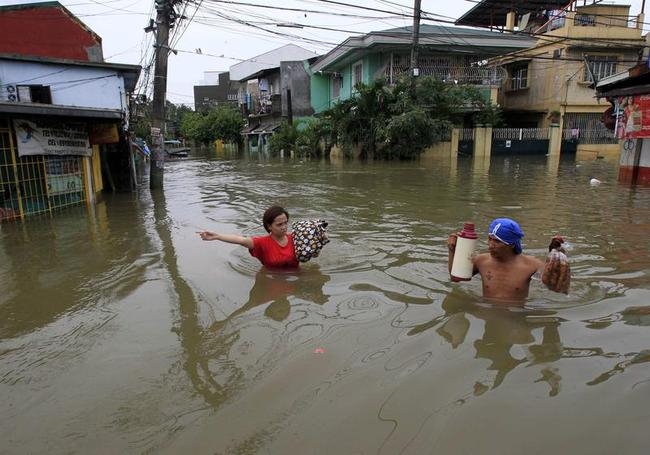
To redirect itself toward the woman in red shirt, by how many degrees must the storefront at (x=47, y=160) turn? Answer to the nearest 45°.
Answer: approximately 45° to its right

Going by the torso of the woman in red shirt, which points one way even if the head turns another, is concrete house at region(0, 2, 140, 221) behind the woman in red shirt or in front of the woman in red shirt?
behind

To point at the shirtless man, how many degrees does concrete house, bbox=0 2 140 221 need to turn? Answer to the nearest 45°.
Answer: approximately 45° to its right

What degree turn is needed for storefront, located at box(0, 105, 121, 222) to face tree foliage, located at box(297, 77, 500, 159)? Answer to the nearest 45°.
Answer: approximately 90° to its left

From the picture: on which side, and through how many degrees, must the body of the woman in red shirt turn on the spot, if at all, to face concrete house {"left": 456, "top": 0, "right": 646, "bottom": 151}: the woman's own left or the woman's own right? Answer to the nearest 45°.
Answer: approximately 90° to the woman's own left

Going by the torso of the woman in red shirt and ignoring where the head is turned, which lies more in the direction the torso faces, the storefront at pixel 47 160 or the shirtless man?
the shirtless man

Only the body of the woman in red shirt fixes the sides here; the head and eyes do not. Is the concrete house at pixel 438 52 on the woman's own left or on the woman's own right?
on the woman's own left

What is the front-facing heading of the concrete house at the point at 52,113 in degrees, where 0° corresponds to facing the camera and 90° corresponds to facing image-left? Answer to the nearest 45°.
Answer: approximately 315°

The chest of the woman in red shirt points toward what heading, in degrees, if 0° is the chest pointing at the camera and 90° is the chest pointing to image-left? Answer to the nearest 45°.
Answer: approximately 315°
